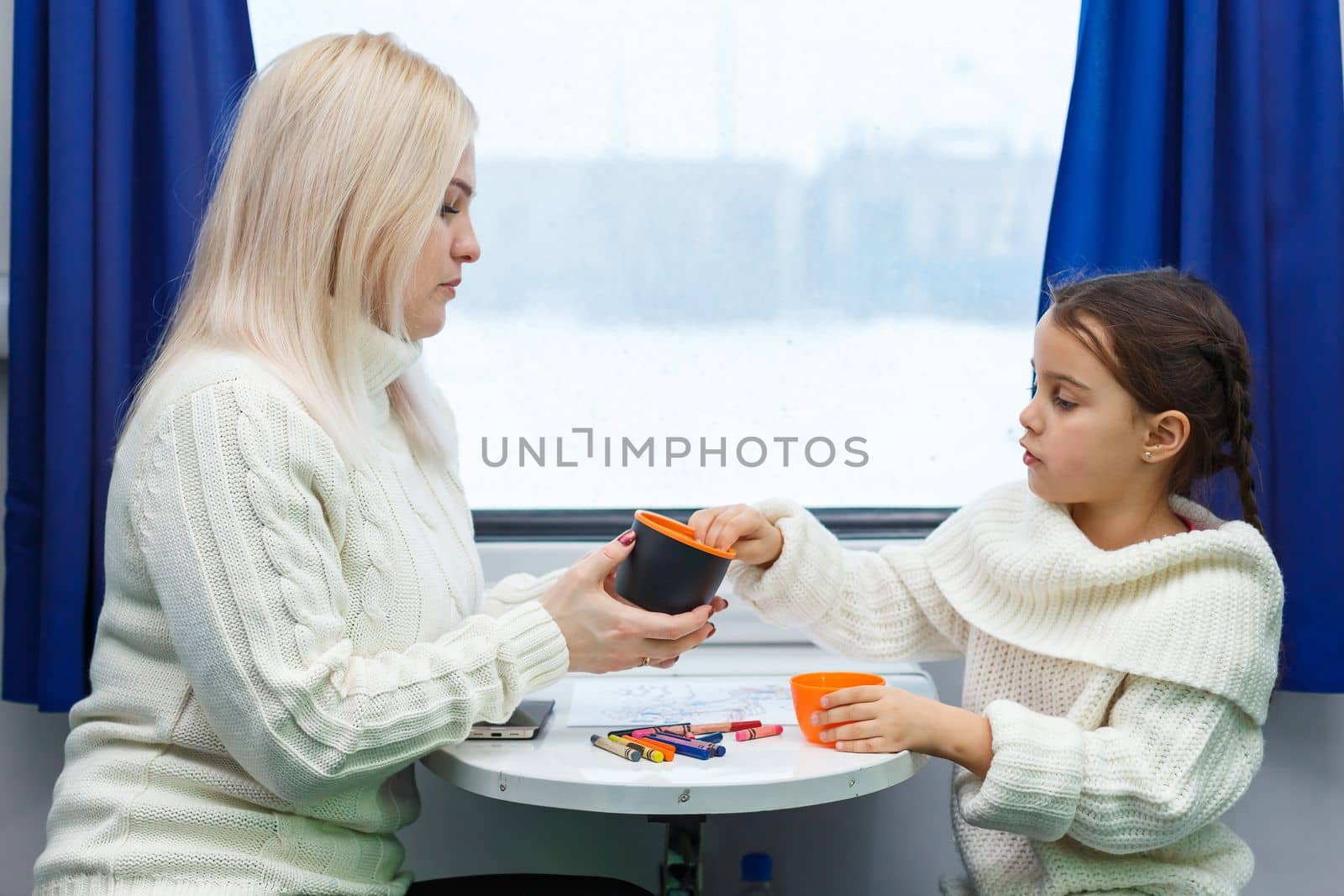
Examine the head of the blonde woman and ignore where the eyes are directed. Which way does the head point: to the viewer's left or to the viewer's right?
to the viewer's right

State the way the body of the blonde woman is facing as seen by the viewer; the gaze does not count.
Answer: to the viewer's right

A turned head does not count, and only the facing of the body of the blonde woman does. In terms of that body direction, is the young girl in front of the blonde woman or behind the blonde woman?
in front

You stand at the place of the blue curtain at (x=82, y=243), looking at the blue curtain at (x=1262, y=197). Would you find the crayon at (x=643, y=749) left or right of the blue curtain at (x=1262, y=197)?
right

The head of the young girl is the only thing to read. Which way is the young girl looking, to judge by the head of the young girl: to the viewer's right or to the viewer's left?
to the viewer's left
